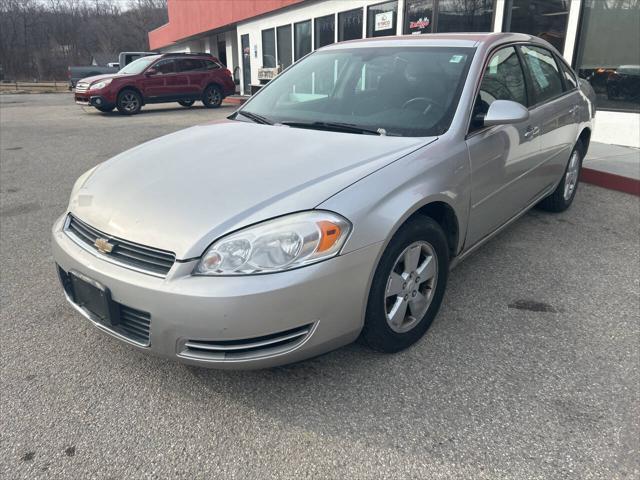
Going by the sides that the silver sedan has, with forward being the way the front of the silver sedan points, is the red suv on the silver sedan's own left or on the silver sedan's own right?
on the silver sedan's own right

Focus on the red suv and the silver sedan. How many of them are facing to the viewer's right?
0

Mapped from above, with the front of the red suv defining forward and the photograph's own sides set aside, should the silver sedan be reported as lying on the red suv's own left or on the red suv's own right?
on the red suv's own left

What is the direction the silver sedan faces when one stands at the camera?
facing the viewer and to the left of the viewer
